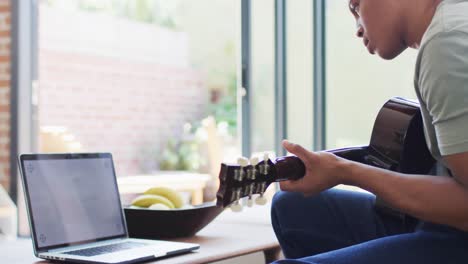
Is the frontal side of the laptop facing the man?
yes

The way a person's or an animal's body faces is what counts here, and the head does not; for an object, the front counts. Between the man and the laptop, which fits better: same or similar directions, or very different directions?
very different directions

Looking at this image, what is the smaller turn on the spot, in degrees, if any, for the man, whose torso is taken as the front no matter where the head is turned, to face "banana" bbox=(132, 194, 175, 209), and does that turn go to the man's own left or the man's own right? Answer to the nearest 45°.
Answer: approximately 45° to the man's own right

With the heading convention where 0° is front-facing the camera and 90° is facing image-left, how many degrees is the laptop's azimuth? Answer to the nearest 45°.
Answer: approximately 315°

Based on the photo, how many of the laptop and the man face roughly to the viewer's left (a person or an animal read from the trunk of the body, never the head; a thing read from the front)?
1

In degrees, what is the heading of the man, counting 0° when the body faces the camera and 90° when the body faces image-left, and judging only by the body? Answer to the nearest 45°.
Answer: approximately 90°

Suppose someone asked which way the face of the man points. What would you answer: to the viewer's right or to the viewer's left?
to the viewer's left
